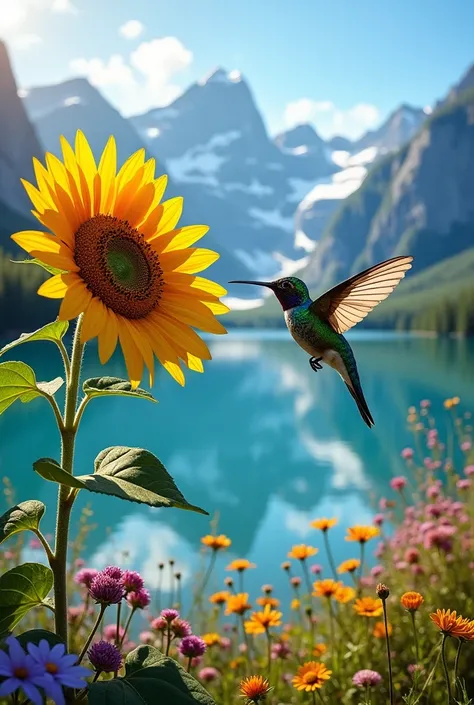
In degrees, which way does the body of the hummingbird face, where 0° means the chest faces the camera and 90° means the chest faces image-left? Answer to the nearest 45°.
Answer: approximately 90°
